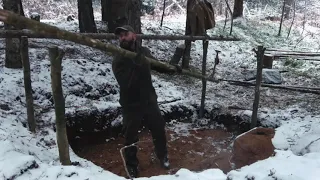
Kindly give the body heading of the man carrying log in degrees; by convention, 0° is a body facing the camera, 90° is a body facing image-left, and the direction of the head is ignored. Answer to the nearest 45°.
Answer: approximately 0°

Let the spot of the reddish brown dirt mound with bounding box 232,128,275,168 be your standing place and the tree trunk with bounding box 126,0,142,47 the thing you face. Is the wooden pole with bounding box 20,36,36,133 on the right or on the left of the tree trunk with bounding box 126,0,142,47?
left

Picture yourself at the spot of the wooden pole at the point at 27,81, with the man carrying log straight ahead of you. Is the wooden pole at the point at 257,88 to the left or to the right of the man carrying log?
left

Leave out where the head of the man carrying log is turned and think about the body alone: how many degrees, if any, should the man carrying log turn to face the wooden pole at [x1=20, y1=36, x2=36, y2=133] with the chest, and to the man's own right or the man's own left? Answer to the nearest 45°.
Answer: approximately 90° to the man's own right

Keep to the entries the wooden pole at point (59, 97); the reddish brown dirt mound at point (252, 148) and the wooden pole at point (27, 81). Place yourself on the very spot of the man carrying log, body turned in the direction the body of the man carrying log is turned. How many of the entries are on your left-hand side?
1

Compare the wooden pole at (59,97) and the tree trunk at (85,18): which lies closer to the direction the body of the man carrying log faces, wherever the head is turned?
the wooden pole

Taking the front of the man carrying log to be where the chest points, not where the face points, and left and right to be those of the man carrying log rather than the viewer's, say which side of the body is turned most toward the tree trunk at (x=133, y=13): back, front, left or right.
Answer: back

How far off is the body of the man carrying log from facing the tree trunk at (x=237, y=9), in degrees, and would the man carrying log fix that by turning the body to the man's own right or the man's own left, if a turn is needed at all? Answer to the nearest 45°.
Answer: approximately 180°

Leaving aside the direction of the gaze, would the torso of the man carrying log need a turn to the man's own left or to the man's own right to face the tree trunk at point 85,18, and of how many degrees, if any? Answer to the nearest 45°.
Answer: approximately 180°

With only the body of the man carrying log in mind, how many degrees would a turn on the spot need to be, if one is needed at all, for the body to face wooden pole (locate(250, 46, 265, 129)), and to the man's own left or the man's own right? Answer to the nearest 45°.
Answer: approximately 135° to the man's own left

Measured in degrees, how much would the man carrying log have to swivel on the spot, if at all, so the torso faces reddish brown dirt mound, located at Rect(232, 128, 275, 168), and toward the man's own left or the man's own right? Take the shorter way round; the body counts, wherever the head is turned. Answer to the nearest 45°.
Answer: approximately 90° to the man's own left
